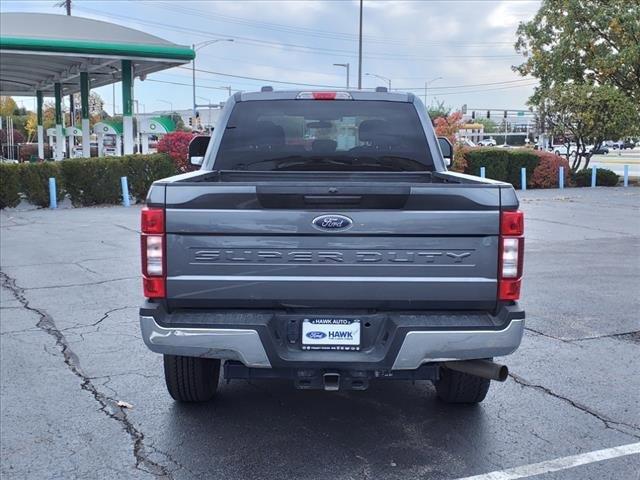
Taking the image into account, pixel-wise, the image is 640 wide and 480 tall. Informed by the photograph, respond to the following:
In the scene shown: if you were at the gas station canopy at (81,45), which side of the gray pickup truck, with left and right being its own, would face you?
front

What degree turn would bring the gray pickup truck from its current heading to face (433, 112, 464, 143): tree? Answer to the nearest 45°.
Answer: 0° — it already faces it

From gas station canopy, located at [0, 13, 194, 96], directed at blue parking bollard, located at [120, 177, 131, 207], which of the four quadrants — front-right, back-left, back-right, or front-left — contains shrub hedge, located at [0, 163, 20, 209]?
front-right

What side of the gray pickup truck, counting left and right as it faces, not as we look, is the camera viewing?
back

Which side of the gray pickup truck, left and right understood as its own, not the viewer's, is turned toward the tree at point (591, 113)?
front

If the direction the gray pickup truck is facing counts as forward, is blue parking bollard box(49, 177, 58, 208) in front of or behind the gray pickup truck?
in front

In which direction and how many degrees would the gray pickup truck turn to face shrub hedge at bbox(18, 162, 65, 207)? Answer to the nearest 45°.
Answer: approximately 45° to its left

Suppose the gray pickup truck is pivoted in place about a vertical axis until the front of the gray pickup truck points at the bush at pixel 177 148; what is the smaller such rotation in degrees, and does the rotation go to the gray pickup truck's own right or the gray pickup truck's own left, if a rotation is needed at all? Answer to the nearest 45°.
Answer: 0° — it already faces it

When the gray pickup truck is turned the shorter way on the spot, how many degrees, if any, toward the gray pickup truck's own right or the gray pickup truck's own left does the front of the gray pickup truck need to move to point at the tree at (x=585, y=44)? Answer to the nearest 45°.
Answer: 0° — it already faces it

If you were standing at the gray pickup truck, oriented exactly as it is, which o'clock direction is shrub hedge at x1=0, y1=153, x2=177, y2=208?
The shrub hedge is roughly at 11 o'clock from the gray pickup truck.
